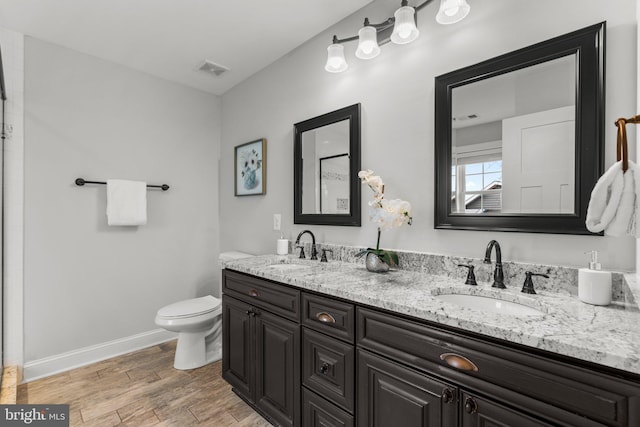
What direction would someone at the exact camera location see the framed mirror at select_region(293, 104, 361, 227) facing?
facing the viewer and to the left of the viewer

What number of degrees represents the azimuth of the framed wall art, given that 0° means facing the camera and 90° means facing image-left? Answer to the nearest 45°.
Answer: approximately 45°

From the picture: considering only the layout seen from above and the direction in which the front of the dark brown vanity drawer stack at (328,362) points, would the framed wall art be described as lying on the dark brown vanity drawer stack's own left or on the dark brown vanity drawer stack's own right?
on the dark brown vanity drawer stack's own right

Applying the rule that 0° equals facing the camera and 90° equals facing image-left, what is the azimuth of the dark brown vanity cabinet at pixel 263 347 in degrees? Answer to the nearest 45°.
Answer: approximately 45°

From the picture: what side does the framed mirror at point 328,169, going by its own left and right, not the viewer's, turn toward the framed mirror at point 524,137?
left

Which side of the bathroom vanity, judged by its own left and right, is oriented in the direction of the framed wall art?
right

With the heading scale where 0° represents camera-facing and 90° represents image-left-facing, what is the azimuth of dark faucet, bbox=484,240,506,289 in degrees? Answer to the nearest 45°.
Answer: approximately 45°

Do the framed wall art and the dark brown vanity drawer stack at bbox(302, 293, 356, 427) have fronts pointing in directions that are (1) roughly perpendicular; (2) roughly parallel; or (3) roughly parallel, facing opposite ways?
roughly parallel
